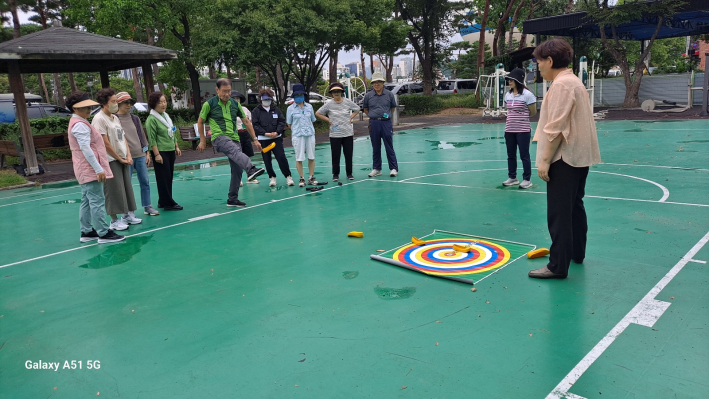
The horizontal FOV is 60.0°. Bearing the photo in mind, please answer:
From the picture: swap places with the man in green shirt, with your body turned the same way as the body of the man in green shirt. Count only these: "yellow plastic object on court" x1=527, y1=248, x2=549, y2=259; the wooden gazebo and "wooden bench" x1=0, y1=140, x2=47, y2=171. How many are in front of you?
1

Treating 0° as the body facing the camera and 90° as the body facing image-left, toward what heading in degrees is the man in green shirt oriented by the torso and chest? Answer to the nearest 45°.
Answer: approximately 315°

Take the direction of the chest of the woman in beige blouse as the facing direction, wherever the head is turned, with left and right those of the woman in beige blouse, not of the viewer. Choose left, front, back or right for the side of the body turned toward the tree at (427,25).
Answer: right

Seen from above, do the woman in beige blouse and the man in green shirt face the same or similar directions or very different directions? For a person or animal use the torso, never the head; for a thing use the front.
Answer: very different directions

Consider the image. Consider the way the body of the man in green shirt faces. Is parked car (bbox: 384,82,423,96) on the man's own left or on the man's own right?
on the man's own left

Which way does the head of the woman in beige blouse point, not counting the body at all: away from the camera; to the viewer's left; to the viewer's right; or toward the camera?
to the viewer's left

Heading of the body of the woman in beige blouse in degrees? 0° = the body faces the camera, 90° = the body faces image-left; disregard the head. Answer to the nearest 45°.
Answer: approximately 90°

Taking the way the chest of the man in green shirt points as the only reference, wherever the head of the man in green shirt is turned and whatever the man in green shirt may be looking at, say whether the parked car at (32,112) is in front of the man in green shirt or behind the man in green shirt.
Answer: behind

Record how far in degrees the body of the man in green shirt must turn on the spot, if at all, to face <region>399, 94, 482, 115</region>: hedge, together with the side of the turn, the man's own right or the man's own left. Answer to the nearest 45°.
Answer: approximately 90° to the man's own left

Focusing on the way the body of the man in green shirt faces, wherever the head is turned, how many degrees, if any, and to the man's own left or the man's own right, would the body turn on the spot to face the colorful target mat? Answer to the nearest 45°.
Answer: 0° — they already face it

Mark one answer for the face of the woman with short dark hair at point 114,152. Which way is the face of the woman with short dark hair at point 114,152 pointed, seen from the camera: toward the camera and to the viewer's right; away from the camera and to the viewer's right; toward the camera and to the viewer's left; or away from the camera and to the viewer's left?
toward the camera and to the viewer's right
